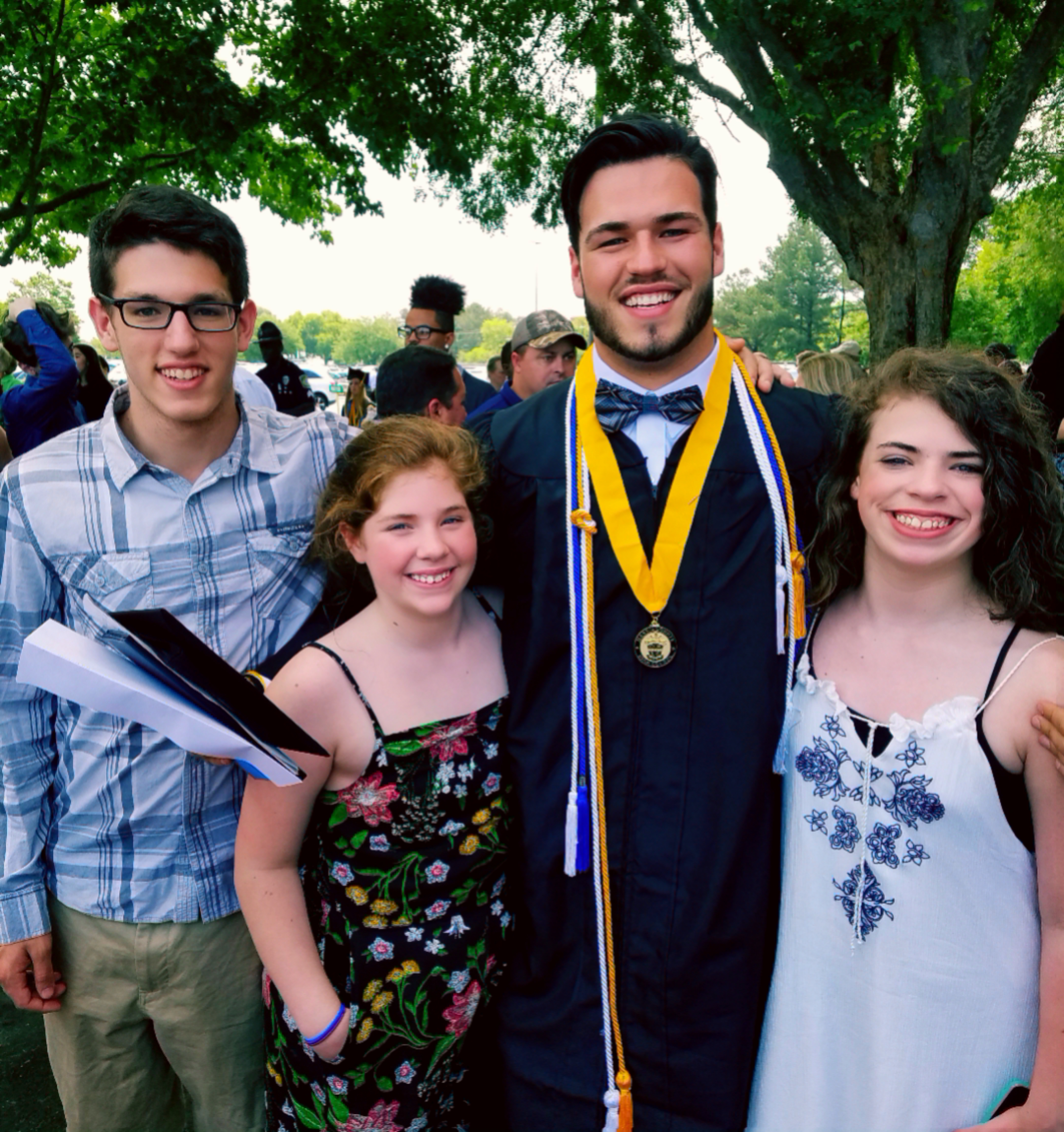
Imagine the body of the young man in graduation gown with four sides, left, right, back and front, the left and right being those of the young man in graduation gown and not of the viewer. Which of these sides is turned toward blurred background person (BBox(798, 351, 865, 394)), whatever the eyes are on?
back

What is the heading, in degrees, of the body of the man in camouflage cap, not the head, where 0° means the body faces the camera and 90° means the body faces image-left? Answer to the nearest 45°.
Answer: approximately 315°

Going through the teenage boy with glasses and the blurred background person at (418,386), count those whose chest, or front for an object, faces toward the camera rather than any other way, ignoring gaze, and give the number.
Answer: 1

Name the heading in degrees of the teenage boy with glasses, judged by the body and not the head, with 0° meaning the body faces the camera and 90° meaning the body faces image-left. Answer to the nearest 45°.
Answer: approximately 0°

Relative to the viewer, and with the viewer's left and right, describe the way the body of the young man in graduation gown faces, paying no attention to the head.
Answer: facing the viewer

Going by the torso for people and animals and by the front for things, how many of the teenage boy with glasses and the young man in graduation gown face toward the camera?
2
